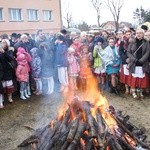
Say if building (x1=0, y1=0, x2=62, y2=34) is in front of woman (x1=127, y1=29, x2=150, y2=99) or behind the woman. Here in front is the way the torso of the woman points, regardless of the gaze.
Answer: behind

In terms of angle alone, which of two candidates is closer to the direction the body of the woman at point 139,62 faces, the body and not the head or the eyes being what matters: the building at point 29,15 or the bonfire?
the bonfire

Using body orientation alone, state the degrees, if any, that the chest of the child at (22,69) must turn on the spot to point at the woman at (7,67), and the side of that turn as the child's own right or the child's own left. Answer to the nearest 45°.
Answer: approximately 90° to the child's own right

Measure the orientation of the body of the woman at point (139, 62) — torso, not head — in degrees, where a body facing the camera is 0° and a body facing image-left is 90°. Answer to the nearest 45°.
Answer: approximately 0°

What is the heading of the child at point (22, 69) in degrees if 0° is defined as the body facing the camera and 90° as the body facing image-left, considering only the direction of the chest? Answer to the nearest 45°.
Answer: approximately 315°

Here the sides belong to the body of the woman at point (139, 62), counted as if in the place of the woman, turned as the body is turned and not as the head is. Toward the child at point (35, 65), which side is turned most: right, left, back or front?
right

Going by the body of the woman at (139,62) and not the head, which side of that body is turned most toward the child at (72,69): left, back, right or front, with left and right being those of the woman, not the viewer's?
right
